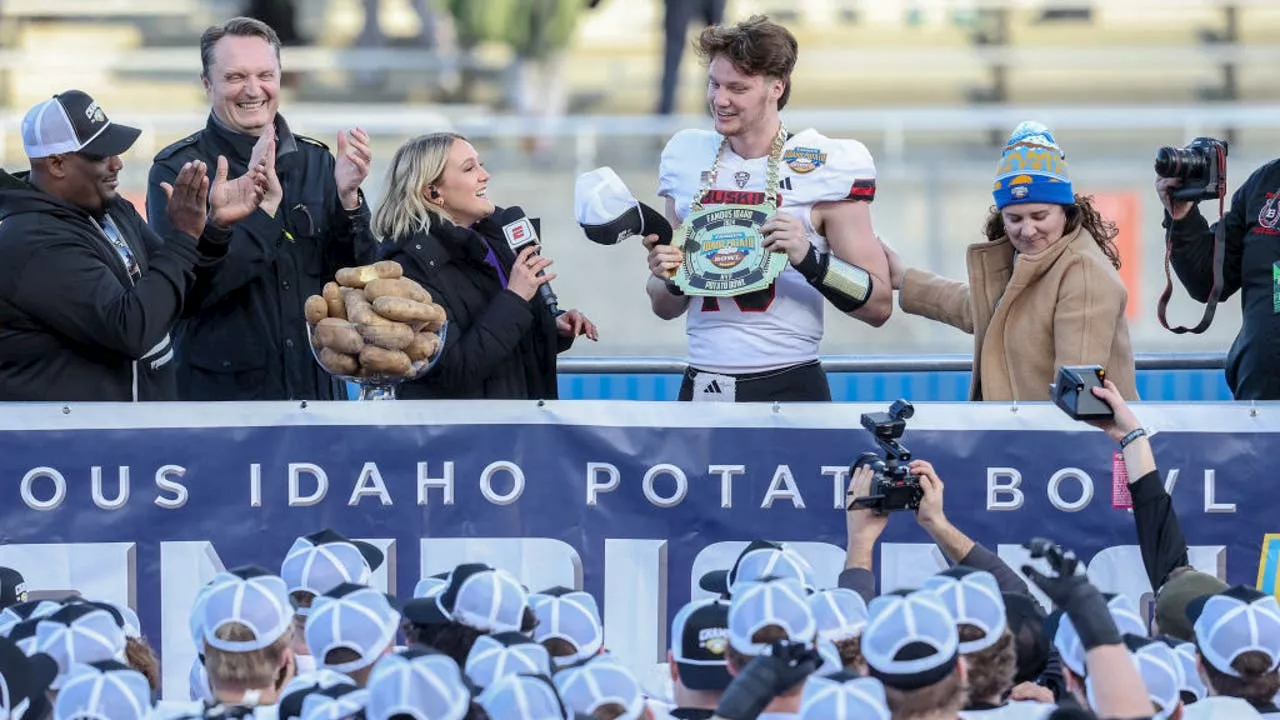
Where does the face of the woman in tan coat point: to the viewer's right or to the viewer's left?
to the viewer's left

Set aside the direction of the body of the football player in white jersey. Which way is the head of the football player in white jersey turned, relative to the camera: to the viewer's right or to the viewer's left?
to the viewer's left

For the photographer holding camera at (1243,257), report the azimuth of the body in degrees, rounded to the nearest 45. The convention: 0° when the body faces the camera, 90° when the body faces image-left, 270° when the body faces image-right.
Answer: approximately 45°

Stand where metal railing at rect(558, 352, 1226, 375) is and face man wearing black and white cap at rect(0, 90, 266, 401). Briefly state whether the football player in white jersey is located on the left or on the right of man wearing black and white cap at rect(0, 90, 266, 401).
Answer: left

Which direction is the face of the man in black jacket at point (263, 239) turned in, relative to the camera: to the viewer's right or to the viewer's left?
to the viewer's right

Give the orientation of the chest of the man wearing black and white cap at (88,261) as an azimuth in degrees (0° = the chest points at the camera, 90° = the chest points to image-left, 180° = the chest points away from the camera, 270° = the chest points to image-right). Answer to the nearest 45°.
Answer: approximately 270°

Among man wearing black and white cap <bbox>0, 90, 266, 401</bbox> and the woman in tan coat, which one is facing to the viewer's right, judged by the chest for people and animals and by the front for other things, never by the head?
the man wearing black and white cap

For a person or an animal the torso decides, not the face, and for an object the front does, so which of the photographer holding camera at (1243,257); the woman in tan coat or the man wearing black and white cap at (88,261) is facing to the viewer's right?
the man wearing black and white cap
